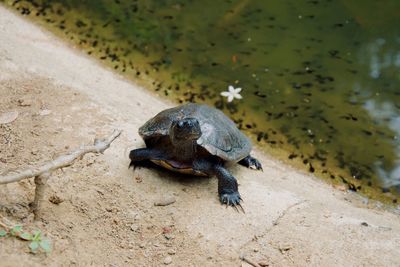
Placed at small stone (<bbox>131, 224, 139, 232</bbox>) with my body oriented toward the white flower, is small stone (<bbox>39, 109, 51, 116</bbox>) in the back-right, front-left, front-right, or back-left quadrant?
front-left

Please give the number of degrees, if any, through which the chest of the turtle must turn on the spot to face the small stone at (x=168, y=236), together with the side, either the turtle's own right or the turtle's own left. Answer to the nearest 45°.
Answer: approximately 45° to the turtle's own left

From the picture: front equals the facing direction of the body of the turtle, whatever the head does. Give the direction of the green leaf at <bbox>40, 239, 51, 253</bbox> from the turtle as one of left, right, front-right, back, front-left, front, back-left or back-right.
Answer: front

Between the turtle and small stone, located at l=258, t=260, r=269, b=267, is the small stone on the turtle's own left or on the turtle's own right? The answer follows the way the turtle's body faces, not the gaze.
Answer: on the turtle's own left

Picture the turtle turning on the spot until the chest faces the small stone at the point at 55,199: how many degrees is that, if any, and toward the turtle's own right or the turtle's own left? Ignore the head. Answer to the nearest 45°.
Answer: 0° — it already faces it

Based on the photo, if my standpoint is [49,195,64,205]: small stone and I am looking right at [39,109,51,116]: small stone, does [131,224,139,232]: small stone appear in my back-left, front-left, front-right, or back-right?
back-right

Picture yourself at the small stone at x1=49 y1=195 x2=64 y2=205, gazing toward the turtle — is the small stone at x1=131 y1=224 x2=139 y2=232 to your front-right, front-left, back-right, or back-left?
front-right

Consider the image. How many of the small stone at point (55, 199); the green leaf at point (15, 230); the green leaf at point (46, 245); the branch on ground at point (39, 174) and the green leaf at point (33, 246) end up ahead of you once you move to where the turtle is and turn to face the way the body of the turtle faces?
5

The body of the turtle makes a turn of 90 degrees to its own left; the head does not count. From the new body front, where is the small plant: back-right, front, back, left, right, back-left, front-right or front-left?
right

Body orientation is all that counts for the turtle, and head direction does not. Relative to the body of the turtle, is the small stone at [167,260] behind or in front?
in front

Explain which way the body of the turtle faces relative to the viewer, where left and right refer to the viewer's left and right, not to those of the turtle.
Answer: facing the viewer and to the left of the viewer

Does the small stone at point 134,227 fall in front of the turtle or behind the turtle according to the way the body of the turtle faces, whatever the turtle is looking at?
in front

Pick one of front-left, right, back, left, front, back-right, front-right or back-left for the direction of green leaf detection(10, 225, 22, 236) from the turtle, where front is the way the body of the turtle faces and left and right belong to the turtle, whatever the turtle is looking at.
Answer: front

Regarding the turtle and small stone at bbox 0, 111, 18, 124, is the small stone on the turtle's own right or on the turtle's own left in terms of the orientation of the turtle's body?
on the turtle's own right
